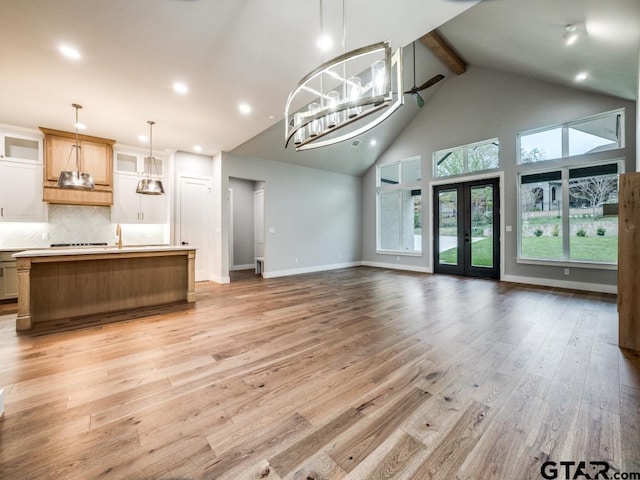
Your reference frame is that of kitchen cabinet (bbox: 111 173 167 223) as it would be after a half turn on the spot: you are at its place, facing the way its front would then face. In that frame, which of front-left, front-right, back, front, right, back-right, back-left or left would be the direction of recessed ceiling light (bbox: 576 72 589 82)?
back-right

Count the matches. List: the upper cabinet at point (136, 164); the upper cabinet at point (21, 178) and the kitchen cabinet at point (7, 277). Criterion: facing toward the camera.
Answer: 3

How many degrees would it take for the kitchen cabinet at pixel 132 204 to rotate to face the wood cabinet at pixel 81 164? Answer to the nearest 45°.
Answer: approximately 90° to its right

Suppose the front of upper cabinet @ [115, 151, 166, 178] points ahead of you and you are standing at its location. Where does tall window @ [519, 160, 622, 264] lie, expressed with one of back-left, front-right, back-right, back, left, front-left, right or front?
front-left

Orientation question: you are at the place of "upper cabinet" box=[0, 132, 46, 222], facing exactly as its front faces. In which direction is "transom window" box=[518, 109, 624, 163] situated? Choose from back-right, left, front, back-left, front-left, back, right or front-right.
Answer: front-left

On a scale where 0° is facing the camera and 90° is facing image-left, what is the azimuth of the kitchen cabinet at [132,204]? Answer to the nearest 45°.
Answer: approximately 0°

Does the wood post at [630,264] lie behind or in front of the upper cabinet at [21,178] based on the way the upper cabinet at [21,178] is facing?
in front

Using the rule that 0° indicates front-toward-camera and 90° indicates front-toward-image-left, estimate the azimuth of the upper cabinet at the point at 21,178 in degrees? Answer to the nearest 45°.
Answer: approximately 0°

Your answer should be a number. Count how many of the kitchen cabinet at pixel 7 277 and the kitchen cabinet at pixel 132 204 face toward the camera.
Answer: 2

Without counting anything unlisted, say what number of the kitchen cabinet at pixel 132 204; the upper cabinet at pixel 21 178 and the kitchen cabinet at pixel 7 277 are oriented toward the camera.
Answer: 3
